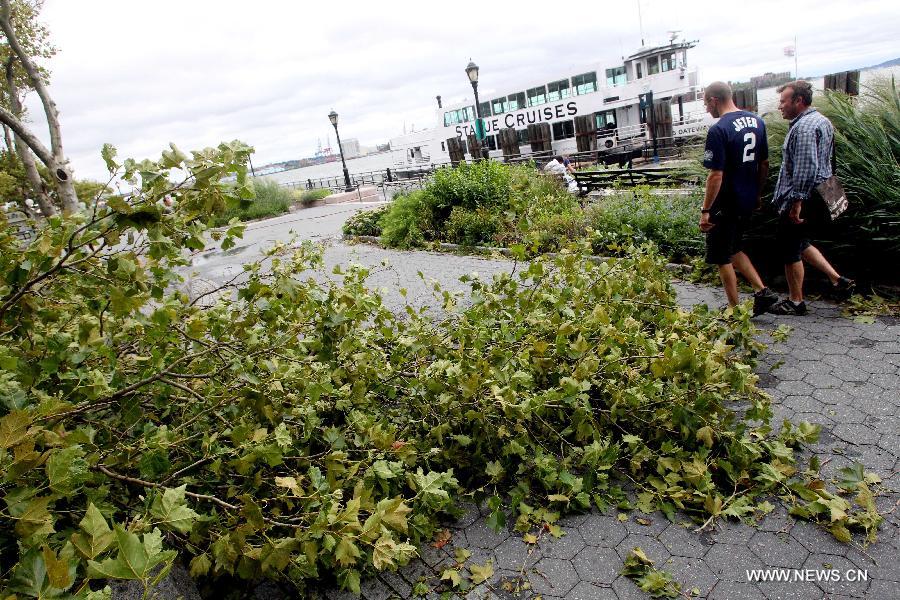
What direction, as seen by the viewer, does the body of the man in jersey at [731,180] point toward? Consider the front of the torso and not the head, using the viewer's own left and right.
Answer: facing away from the viewer and to the left of the viewer

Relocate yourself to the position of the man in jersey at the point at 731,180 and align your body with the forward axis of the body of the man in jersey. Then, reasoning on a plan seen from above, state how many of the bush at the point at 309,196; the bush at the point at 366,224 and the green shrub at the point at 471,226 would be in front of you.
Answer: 3

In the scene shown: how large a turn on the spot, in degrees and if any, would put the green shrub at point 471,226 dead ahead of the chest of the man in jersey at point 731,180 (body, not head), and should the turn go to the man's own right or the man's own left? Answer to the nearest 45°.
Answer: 0° — they already face it

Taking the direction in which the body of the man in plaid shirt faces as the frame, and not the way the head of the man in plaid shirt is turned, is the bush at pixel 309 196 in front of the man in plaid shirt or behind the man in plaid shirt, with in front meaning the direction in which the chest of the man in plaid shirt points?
in front

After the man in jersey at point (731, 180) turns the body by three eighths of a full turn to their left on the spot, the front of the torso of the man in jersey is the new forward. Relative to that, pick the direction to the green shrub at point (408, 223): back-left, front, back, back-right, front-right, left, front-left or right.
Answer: back-right

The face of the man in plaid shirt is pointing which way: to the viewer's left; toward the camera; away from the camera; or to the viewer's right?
to the viewer's left

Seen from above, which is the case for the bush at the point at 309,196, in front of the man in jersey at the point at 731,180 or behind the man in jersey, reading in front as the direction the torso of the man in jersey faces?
in front

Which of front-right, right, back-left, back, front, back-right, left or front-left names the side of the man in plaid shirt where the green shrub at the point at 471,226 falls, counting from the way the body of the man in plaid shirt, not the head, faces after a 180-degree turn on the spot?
back-left

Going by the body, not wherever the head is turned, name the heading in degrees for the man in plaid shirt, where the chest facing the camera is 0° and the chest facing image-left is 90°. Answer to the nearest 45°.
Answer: approximately 90°

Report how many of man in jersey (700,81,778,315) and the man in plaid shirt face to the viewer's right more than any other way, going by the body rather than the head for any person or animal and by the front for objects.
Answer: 0

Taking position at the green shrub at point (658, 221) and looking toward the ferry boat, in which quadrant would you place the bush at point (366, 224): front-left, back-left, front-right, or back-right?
front-left
